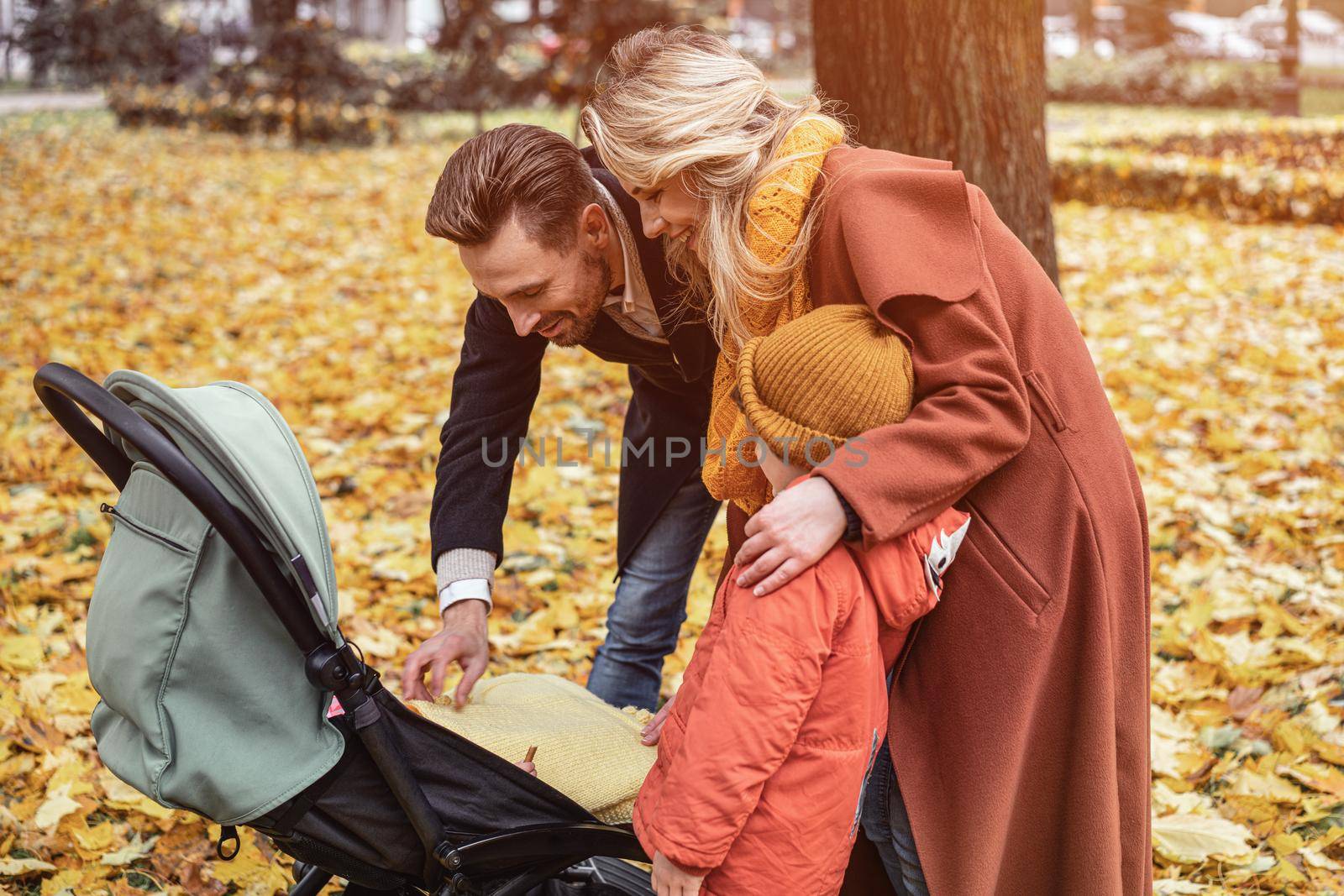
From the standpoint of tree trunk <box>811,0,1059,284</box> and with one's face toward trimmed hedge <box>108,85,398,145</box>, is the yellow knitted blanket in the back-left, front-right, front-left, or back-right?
back-left

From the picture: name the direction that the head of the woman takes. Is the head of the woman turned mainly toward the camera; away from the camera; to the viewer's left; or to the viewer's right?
to the viewer's left

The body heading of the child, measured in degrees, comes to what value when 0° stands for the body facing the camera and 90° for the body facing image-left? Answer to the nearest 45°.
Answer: approximately 90°

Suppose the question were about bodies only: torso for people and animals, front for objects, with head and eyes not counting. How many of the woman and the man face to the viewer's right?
0

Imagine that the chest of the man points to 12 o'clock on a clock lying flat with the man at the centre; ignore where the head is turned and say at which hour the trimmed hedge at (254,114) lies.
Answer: The trimmed hedge is roughly at 4 o'clock from the man.

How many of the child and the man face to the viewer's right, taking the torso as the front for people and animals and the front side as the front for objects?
0

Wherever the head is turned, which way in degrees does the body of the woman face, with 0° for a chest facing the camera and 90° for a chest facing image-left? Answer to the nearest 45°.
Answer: approximately 90°
